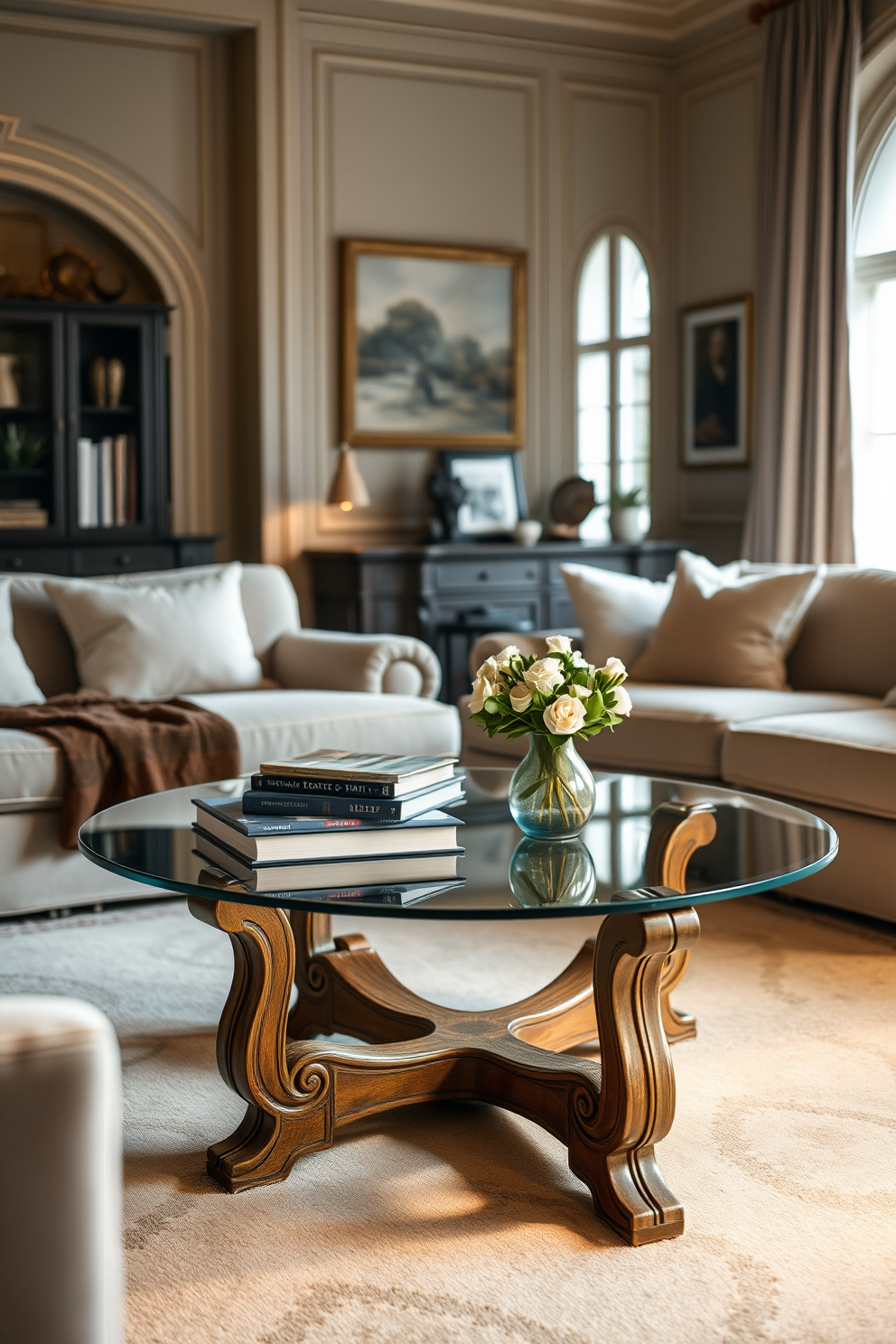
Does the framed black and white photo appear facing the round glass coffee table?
yes

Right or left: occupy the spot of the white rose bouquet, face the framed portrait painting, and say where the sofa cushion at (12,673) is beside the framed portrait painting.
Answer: left

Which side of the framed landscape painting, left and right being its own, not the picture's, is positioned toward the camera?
front

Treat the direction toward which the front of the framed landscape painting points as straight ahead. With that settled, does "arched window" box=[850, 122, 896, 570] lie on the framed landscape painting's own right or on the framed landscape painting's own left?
on the framed landscape painting's own left

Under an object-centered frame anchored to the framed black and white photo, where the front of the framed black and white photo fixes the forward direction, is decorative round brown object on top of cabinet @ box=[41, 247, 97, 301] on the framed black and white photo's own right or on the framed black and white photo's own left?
on the framed black and white photo's own right

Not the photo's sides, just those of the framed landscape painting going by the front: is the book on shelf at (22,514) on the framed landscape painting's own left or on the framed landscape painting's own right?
on the framed landscape painting's own right

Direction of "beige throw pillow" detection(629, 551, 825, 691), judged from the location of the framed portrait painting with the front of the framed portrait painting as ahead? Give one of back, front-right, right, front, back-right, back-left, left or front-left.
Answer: front-left

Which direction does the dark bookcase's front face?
toward the camera

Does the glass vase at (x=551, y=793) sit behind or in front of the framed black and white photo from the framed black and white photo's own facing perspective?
in front
